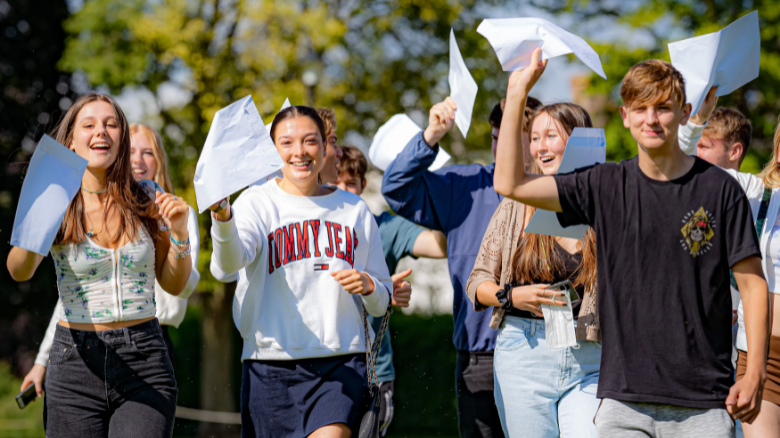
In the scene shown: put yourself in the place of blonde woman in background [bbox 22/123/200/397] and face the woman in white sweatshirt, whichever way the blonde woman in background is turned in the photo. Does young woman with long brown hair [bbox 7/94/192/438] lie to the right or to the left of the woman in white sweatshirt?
right

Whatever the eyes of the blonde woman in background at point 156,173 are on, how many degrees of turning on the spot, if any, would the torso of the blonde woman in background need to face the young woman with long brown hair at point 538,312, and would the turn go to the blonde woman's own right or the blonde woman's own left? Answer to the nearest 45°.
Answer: approximately 45° to the blonde woman's own left

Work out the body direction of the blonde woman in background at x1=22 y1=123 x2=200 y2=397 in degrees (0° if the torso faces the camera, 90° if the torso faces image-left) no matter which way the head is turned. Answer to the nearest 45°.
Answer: approximately 0°

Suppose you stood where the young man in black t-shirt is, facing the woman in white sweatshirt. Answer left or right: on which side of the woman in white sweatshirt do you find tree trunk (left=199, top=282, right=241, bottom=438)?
right

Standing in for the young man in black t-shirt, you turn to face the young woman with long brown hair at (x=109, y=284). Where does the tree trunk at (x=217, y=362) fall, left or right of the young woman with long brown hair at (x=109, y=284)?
right

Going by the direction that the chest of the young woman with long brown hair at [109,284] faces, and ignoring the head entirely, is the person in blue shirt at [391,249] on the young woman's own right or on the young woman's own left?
on the young woman's own left

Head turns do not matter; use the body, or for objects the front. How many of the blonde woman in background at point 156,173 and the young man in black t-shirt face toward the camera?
2

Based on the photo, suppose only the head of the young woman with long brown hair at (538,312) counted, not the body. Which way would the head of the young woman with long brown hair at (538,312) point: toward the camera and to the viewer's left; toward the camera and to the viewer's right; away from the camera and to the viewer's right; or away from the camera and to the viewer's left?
toward the camera and to the viewer's left

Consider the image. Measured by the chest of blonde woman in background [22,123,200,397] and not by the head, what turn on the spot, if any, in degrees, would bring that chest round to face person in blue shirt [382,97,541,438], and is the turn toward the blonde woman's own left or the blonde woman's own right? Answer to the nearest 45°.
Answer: approximately 45° to the blonde woman's own left

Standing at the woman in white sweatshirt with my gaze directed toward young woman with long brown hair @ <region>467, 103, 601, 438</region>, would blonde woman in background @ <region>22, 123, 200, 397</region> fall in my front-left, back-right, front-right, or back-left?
back-left

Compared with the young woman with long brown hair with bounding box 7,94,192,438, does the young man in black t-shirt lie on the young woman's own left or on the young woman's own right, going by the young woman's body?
on the young woman's own left

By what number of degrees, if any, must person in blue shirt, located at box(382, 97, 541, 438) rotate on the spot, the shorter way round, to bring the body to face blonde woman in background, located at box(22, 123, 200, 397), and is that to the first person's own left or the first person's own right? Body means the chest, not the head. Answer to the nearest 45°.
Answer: approximately 90° to the first person's own right

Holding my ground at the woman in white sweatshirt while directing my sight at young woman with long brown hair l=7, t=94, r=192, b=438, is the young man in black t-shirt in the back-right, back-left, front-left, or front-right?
back-left
